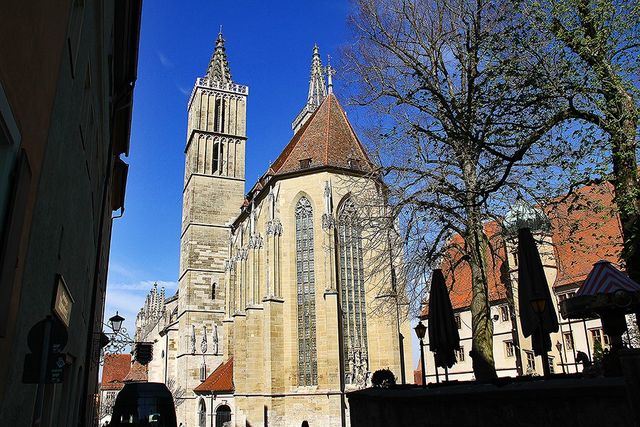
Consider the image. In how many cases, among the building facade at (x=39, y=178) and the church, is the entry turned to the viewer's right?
1

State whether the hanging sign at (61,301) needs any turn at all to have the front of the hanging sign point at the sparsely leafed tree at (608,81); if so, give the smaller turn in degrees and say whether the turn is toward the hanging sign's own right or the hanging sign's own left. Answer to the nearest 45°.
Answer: approximately 45° to the hanging sign's own left

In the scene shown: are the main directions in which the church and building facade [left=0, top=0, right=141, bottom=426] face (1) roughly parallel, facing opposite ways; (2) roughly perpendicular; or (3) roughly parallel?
roughly perpendicular

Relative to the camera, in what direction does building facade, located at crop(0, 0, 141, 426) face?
facing to the right of the viewer

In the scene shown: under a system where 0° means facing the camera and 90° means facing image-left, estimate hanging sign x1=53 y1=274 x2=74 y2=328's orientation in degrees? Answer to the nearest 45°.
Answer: approximately 315°

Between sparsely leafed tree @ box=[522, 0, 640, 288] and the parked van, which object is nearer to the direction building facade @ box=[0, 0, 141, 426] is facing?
the sparsely leafed tree

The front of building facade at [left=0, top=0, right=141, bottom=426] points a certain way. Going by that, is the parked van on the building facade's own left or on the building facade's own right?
on the building facade's own left

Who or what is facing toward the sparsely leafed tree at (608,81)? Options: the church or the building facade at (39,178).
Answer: the building facade

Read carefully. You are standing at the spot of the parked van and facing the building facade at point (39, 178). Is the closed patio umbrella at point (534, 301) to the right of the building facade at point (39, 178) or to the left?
left

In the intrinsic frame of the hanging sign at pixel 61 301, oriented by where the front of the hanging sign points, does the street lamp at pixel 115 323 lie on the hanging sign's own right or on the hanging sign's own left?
on the hanging sign's own left
